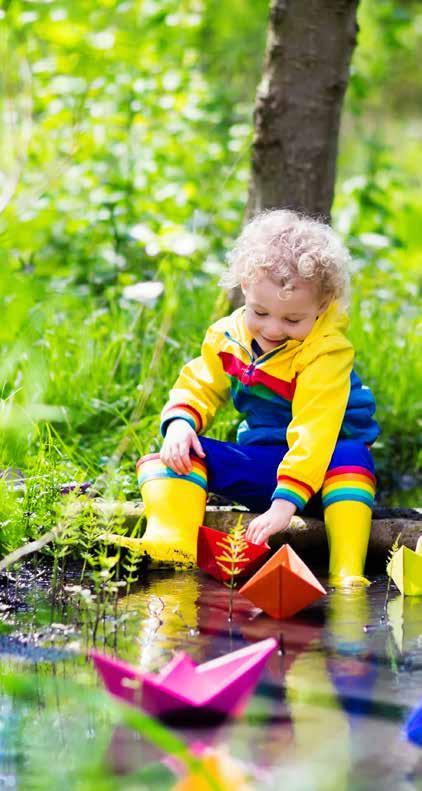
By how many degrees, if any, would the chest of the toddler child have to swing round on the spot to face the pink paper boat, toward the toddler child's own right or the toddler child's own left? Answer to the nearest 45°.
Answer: approximately 45° to the toddler child's own left

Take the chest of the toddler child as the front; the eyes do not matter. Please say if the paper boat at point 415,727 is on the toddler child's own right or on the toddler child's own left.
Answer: on the toddler child's own left

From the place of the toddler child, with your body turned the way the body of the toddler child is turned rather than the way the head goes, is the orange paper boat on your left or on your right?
on your left

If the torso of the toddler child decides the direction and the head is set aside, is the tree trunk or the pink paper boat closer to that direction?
the pink paper boat

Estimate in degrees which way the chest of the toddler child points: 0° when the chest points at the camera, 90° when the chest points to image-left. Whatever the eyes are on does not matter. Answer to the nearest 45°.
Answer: approximately 45°

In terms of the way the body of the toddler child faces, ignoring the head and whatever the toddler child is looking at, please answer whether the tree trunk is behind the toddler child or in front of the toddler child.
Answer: behind
